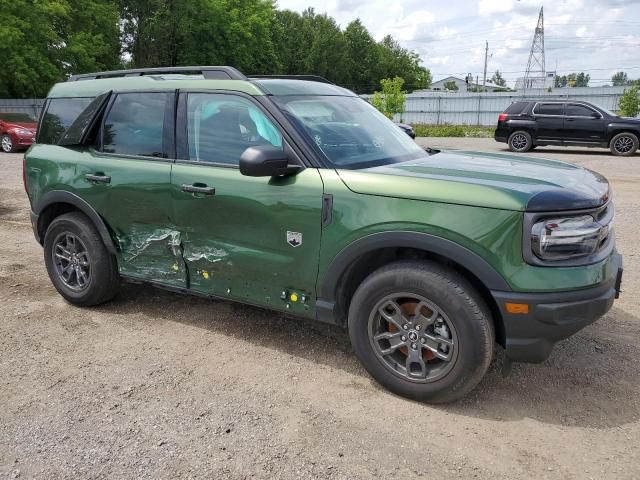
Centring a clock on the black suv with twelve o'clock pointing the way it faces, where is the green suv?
The green suv is roughly at 3 o'clock from the black suv.

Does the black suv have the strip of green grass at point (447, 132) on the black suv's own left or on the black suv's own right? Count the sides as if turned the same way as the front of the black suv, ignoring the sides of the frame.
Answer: on the black suv's own left

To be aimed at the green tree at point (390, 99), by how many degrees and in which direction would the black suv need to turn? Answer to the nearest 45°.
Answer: approximately 135° to its left

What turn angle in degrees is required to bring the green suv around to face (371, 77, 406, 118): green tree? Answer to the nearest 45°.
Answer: approximately 135° to its left

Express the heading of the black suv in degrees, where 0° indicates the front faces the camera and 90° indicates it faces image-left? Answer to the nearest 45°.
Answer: approximately 270°

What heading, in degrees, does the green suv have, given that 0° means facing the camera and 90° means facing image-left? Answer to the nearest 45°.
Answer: approximately 315°

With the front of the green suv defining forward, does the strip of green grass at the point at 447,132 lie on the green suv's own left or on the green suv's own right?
on the green suv's own left
